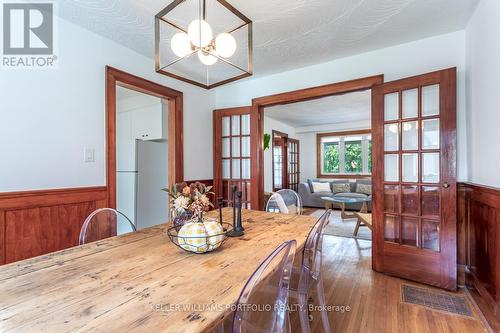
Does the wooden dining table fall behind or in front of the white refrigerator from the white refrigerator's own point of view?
in front

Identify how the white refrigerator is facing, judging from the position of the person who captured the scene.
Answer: facing the viewer and to the left of the viewer

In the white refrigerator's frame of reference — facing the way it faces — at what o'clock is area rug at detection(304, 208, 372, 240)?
The area rug is roughly at 8 o'clock from the white refrigerator.

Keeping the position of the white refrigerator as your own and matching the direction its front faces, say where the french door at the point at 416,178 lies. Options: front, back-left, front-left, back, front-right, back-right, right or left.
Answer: left

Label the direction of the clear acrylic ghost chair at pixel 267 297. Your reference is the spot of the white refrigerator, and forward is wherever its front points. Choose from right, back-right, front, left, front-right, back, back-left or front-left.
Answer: front-left

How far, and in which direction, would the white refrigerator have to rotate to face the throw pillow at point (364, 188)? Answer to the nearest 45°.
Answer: approximately 135° to its left

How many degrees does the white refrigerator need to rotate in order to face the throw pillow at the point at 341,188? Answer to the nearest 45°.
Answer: approximately 135° to its left

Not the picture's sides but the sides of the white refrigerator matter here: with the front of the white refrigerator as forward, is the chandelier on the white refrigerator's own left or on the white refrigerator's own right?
on the white refrigerator's own left

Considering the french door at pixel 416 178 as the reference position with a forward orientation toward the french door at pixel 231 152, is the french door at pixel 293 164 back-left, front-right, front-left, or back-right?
front-right
